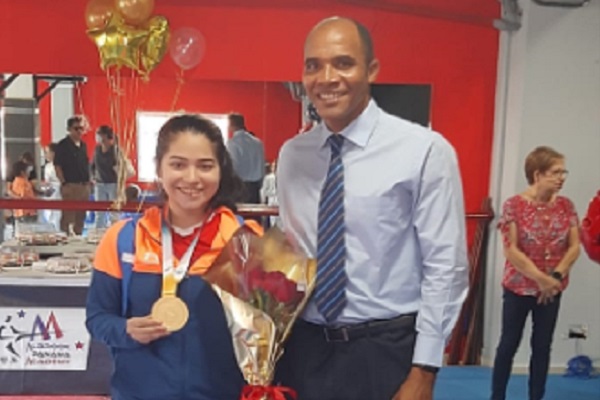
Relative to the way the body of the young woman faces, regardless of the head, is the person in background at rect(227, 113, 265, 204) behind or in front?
behind

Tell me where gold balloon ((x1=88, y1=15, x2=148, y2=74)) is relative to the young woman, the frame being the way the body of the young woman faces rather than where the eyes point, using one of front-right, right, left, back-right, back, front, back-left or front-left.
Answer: back

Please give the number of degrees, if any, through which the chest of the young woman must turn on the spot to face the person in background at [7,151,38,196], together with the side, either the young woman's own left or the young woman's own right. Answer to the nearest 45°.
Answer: approximately 180°

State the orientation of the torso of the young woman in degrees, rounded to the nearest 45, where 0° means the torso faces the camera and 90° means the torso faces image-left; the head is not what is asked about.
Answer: approximately 0°

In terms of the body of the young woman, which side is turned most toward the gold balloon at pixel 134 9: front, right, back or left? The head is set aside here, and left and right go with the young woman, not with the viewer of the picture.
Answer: back

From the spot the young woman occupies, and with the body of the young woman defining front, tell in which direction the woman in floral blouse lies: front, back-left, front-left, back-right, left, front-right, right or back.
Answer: back-left

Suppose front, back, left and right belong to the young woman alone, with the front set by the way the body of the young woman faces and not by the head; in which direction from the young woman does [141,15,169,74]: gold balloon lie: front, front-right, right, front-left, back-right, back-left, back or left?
back

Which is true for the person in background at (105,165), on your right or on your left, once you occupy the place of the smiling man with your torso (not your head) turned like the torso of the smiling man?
on your right

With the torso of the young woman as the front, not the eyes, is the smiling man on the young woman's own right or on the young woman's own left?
on the young woman's own left

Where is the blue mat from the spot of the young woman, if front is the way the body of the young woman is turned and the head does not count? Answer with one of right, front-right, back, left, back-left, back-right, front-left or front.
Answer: back-left
